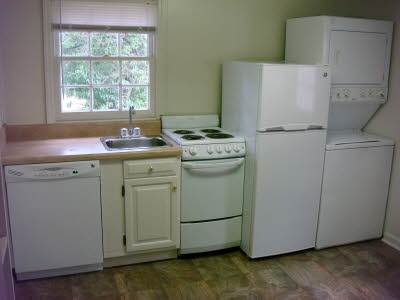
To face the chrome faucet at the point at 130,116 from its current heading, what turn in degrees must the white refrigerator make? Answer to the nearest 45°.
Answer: approximately 135° to its right

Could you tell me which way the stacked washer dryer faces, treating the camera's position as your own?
facing the viewer and to the right of the viewer

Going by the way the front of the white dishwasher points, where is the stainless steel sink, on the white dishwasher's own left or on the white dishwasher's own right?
on the white dishwasher's own left

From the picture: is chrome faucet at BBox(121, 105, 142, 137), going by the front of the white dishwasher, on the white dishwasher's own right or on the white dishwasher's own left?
on the white dishwasher's own left

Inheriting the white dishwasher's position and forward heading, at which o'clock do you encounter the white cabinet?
The white cabinet is roughly at 9 o'clock from the white dishwasher.

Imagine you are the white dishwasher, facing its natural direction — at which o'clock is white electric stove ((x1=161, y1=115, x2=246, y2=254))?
The white electric stove is roughly at 9 o'clock from the white dishwasher.

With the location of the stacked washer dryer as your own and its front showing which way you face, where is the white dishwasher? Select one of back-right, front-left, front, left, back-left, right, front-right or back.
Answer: right

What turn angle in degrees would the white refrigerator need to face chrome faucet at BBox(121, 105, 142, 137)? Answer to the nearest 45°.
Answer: approximately 135° to its right

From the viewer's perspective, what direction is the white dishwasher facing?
toward the camera

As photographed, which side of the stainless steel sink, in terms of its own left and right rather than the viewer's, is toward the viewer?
front

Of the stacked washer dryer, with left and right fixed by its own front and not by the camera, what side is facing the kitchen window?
right

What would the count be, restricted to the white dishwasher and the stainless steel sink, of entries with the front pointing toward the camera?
2

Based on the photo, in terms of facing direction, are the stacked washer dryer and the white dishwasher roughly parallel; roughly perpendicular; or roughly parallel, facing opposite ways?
roughly parallel
